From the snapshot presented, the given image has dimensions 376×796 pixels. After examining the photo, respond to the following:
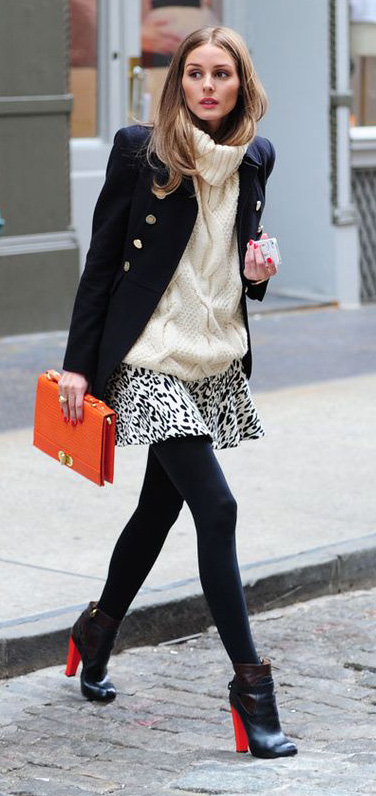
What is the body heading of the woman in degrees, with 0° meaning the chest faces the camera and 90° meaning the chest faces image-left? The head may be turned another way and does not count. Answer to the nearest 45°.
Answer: approximately 315°

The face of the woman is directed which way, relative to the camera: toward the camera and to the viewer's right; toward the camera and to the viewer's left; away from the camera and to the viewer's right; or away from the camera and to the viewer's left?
toward the camera and to the viewer's left
